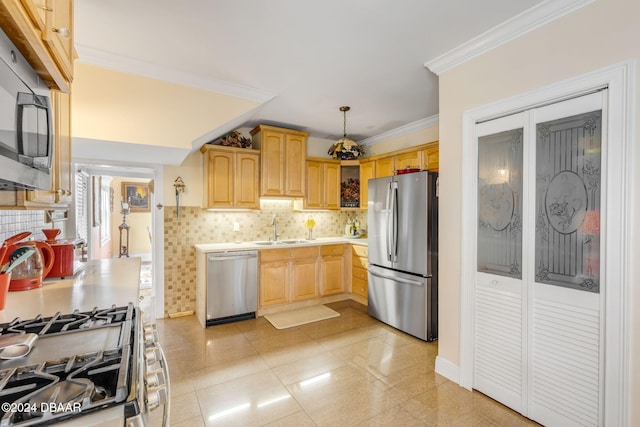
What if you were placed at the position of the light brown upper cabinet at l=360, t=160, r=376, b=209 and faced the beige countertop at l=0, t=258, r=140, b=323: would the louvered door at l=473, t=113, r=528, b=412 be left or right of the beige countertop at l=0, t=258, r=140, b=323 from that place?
left

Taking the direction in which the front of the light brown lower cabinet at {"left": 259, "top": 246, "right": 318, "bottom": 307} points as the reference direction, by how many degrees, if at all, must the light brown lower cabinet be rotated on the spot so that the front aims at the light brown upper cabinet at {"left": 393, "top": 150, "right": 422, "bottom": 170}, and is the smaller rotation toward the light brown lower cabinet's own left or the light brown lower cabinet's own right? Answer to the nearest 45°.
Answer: approximately 45° to the light brown lower cabinet's own left

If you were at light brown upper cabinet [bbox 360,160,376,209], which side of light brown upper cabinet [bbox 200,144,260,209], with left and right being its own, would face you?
left

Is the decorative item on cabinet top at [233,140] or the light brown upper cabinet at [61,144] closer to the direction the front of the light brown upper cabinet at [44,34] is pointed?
the decorative item on cabinet top

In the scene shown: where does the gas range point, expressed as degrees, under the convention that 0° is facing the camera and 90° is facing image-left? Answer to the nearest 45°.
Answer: approximately 270°

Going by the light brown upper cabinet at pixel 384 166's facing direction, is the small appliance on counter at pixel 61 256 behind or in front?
in front

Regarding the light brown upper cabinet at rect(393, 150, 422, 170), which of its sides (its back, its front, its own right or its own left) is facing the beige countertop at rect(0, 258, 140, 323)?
front

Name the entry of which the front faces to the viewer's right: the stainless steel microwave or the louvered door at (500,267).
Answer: the stainless steel microwave

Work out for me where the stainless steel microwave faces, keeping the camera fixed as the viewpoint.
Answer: facing to the right of the viewer

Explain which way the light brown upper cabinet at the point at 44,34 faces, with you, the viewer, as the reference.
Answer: facing to the right of the viewer
